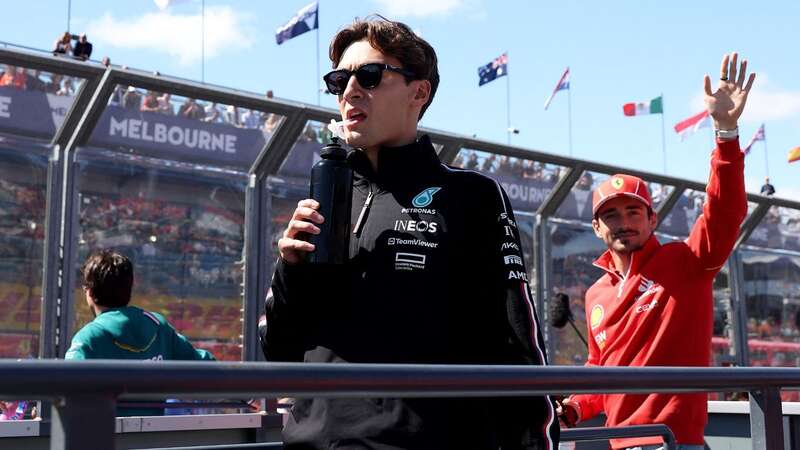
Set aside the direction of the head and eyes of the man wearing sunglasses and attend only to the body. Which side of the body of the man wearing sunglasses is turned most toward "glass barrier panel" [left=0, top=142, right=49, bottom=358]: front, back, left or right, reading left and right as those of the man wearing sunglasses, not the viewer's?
right

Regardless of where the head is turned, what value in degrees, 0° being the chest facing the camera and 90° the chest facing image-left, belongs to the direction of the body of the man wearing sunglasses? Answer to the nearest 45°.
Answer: approximately 45°

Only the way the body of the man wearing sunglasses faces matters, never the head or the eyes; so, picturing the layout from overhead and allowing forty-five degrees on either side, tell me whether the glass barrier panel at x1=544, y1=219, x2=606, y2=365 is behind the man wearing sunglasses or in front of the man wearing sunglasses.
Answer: behind

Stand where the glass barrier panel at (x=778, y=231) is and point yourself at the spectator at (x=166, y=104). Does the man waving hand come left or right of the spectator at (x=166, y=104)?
left

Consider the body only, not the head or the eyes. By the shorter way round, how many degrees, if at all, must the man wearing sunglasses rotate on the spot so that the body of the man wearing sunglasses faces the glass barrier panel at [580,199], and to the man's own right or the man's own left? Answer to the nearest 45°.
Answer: approximately 135° to the man's own right

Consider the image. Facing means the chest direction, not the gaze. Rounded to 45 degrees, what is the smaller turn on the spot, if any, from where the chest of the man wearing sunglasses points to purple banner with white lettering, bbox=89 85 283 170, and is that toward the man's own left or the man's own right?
approximately 135° to the man's own right

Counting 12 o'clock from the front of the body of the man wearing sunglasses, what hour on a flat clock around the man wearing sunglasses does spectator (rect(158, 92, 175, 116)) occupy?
The spectator is roughly at 4 o'clock from the man wearing sunglasses.

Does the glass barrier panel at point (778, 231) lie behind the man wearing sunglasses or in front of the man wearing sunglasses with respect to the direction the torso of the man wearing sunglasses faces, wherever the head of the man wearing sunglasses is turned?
behind

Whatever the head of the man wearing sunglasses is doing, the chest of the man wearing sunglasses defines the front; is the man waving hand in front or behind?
behind

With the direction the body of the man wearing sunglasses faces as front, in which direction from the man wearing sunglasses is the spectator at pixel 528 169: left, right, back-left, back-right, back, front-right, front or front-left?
back-right

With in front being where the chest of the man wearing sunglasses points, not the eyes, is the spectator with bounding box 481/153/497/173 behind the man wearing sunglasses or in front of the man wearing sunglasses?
behind
